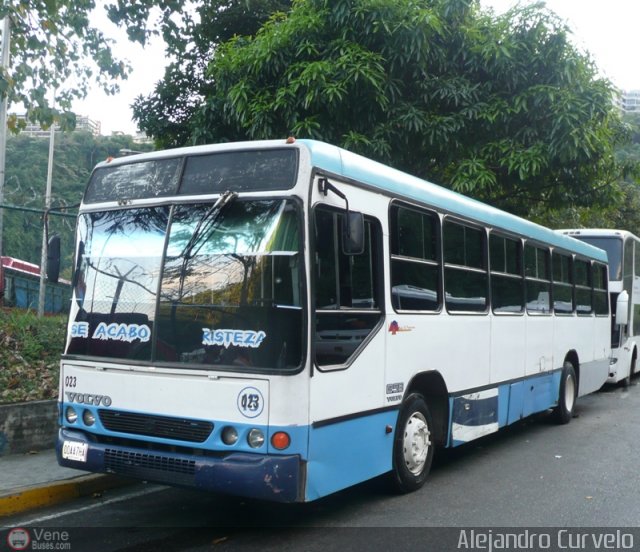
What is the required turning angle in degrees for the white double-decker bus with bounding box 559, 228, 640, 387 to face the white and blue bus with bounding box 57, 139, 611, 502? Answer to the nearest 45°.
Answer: approximately 45° to its left

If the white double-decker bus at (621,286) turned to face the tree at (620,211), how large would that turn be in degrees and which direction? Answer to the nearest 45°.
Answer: approximately 135° to its right

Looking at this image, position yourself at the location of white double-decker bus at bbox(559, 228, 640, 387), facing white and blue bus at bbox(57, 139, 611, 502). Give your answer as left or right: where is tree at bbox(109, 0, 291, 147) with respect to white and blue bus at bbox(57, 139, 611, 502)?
right

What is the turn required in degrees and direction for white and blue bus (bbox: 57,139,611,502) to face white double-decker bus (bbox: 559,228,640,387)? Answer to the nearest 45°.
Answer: approximately 180°

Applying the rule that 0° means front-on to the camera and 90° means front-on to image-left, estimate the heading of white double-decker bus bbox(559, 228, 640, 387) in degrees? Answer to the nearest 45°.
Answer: approximately 45°

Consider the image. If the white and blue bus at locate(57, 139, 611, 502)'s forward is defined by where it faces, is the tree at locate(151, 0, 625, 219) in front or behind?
behind

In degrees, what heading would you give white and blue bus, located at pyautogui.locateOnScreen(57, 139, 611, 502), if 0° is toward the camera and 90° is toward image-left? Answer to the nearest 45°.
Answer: approximately 45°

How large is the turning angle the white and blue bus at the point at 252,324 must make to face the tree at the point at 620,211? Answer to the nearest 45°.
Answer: approximately 180°
